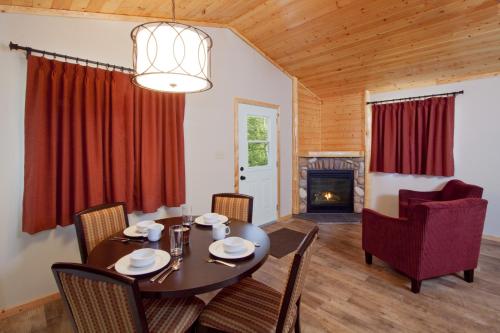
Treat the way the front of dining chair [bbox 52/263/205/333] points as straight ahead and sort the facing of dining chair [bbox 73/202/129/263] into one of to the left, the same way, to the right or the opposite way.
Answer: to the right

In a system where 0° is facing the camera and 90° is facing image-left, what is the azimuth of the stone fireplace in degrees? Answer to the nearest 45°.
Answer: approximately 0°

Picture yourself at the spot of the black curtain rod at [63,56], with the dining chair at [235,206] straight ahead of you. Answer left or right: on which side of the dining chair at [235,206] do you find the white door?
left

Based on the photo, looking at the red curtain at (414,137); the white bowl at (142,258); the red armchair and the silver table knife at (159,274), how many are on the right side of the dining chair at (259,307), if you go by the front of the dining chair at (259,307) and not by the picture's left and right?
2

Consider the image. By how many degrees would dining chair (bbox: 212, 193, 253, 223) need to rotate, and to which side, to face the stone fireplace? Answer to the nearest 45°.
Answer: approximately 180°

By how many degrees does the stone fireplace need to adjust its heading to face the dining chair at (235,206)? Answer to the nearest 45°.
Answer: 0° — it already faces it

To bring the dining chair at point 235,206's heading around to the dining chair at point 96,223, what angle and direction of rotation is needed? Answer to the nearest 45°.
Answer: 0° — it already faces it

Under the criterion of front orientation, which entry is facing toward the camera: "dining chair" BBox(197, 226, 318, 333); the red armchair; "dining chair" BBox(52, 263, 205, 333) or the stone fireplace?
the stone fireplace

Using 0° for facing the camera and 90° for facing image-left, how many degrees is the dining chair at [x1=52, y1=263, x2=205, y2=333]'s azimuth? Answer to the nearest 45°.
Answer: approximately 225°

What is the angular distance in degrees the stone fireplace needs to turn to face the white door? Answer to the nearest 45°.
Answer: approximately 45° to its right

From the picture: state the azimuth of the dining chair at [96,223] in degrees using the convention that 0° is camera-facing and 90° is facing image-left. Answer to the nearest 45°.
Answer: approximately 315°

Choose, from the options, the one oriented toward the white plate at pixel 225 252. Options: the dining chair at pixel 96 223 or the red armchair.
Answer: the dining chair
